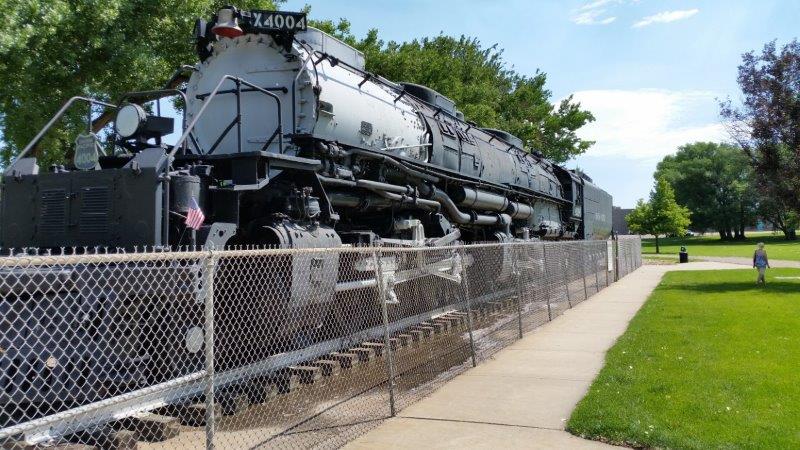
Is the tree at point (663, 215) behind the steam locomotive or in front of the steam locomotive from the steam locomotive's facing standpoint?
behind

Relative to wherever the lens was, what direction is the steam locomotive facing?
facing the viewer and to the left of the viewer

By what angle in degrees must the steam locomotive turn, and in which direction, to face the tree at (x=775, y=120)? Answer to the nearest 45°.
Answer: approximately 180°
